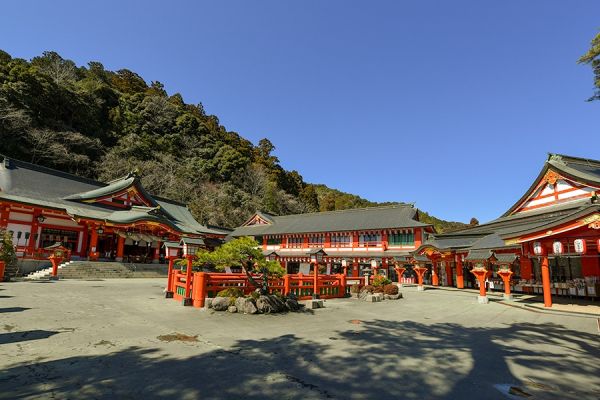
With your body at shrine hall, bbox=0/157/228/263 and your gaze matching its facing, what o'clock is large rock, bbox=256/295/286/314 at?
The large rock is roughly at 1 o'clock from the shrine hall.

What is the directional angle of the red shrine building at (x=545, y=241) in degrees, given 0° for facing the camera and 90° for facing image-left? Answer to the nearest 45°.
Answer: approximately 45°

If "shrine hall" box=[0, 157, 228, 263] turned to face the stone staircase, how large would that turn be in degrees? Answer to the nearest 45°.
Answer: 0° — it already faces it

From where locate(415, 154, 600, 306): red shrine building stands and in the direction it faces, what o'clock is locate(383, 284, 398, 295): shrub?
The shrub is roughly at 12 o'clock from the red shrine building.

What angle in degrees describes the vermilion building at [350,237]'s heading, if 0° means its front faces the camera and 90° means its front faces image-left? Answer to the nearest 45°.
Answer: approximately 0°

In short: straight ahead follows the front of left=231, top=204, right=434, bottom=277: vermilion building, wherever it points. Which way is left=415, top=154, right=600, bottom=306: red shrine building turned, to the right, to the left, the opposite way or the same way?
to the right

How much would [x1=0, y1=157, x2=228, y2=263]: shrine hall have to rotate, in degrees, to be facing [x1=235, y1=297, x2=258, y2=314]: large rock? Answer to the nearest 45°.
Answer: approximately 45° to its right

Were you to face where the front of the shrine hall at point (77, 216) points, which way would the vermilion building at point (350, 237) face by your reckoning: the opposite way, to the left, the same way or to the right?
to the right

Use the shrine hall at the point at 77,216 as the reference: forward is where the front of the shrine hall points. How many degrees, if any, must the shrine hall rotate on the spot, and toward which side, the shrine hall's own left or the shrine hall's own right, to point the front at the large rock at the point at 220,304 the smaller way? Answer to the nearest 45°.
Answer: approximately 45° to the shrine hall's own right

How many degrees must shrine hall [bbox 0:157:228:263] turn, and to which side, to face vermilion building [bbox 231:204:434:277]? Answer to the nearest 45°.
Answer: approximately 45° to its left

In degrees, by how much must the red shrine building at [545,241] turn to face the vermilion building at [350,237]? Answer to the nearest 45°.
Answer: approximately 90° to its right
